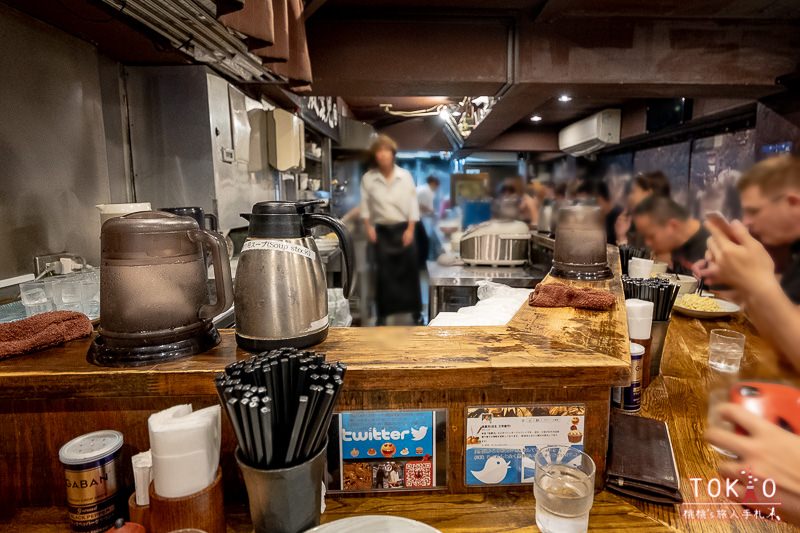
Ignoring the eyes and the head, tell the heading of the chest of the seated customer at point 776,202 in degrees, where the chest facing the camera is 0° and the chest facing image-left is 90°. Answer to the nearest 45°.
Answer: approximately 90°

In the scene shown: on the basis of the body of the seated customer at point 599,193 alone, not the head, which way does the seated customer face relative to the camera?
to the viewer's left

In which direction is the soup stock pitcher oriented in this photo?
to the viewer's left

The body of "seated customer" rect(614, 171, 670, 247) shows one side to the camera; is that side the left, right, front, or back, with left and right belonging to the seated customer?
left

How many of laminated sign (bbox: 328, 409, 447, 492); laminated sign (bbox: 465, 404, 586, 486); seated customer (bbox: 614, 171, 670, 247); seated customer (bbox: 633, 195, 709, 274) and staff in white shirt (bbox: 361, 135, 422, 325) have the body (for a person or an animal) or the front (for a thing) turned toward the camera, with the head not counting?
3

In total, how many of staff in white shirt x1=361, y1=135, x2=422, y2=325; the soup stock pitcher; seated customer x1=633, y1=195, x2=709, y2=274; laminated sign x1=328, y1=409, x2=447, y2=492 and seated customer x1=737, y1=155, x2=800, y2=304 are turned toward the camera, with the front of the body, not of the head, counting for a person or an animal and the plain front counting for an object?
2

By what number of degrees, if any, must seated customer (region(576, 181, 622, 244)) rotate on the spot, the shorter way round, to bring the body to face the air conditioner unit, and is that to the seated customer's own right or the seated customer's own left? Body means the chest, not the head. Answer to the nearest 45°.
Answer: approximately 90° to the seated customer's own right

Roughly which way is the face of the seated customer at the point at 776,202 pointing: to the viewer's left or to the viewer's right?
to the viewer's left

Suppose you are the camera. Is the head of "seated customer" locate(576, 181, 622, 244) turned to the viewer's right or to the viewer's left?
to the viewer's left

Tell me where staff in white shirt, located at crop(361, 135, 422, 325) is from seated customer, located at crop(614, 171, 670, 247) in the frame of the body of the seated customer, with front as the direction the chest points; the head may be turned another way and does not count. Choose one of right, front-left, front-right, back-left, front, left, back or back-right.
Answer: front-right

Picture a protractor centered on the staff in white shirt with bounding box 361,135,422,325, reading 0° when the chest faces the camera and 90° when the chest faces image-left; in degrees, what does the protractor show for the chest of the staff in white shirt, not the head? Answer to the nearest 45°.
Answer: approximately 0°

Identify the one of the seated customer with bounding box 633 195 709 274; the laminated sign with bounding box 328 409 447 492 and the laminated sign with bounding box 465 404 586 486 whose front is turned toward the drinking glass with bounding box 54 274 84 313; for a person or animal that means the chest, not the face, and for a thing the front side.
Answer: the seated customer

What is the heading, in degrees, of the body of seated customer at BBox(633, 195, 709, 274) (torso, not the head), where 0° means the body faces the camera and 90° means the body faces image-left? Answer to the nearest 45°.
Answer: approximately 90°

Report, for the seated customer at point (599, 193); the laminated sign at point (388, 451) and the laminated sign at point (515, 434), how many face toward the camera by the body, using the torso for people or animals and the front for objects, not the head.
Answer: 2

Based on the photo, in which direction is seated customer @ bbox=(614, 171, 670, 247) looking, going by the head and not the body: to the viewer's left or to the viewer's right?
to the viewer's left
